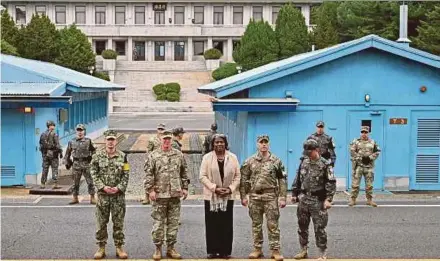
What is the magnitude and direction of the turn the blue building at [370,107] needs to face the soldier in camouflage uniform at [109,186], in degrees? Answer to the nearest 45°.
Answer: approximately 45° to its right

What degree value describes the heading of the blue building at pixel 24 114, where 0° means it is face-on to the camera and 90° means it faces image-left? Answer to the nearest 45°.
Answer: approximately 0°

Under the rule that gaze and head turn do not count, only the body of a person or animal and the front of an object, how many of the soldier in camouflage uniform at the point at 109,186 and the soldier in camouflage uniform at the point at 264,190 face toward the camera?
2

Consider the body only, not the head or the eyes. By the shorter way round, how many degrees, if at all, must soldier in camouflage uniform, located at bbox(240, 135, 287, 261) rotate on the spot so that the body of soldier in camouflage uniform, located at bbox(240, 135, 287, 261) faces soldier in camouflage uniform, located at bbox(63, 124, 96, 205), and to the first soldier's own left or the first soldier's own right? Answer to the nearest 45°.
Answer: approximately 135° to the first soldier's own right

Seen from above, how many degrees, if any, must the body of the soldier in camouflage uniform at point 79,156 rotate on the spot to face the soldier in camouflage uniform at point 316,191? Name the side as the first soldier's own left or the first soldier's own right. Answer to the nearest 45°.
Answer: approximately 45° to the first soldier's own left

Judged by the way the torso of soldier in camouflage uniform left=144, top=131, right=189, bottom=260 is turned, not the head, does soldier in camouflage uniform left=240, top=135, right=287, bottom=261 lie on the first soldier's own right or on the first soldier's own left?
on the first soldier's own left

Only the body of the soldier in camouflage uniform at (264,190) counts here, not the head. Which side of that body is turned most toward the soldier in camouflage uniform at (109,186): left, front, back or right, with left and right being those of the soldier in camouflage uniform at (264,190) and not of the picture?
right

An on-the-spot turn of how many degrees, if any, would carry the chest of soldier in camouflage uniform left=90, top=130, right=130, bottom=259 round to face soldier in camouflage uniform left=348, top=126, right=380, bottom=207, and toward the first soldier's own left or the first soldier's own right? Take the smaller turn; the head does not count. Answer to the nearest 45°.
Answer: approximately 135° to the first soldier's own left
